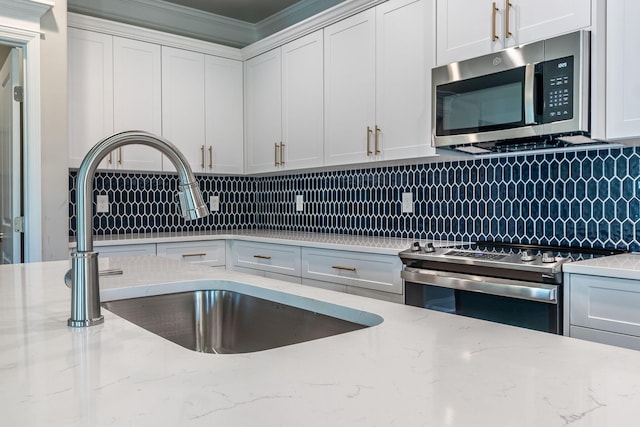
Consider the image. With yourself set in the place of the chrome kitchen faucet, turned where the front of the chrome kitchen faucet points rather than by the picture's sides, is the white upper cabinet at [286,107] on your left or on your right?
on your left

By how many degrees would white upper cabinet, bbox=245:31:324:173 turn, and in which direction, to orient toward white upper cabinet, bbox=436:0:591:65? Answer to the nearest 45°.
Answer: approximately 90° to its left

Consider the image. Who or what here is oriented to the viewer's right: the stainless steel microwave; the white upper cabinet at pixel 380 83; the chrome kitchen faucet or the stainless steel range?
the chrome kitchen faucet

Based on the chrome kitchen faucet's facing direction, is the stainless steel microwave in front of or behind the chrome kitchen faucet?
in front

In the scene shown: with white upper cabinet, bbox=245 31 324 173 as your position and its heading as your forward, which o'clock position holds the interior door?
The interior door is roughly at 1 o'clock from the white upper cabinet.

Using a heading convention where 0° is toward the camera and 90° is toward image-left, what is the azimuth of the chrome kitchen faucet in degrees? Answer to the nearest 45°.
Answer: approximately 270°
